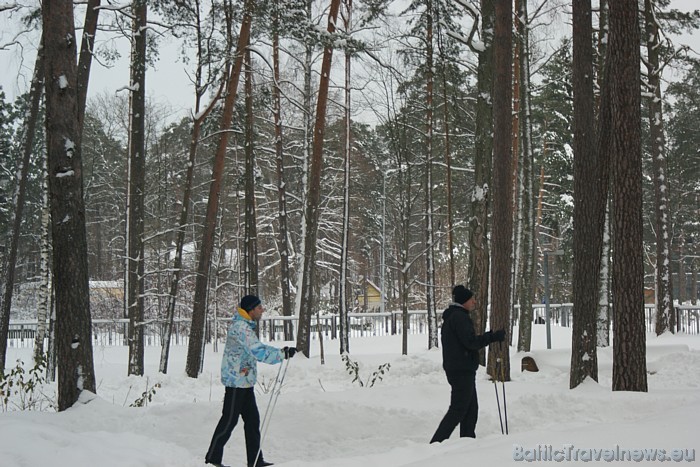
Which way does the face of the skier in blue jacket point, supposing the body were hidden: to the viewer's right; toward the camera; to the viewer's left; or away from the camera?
to the viewer's right

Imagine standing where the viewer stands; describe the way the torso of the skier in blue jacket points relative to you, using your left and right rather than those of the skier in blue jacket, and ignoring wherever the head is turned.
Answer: facing to the right of the viewer

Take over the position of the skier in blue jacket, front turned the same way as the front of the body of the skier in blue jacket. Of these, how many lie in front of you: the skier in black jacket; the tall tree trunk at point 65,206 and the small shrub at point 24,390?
1

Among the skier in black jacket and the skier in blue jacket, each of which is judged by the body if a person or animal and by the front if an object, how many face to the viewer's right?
2

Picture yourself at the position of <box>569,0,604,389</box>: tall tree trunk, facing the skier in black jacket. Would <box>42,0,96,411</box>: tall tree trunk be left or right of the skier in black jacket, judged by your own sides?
right

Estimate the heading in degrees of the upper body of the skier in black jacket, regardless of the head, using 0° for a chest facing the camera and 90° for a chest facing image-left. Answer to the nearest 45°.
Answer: approximately 270°

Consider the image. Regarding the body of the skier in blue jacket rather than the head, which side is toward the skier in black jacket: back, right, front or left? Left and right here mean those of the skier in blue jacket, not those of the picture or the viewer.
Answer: front
